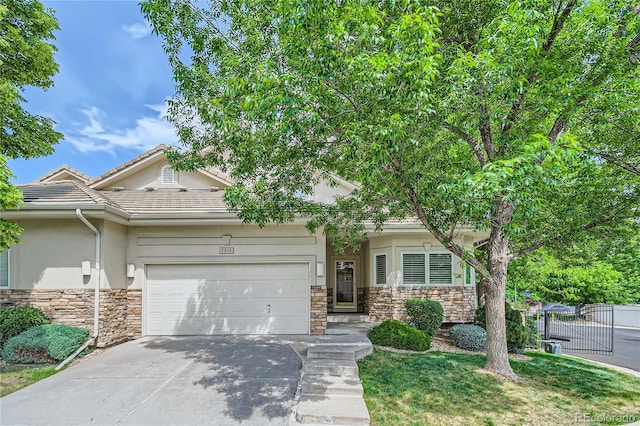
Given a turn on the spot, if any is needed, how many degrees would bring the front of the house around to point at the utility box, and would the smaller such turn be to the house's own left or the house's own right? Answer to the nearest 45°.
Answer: approximately 90° to the house's own left

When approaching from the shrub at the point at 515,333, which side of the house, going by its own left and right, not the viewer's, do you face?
left

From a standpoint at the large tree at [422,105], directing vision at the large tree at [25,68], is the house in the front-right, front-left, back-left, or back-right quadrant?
front-right

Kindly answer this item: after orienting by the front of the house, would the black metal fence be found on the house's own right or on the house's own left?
on the house's own left

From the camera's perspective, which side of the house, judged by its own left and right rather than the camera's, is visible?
front
